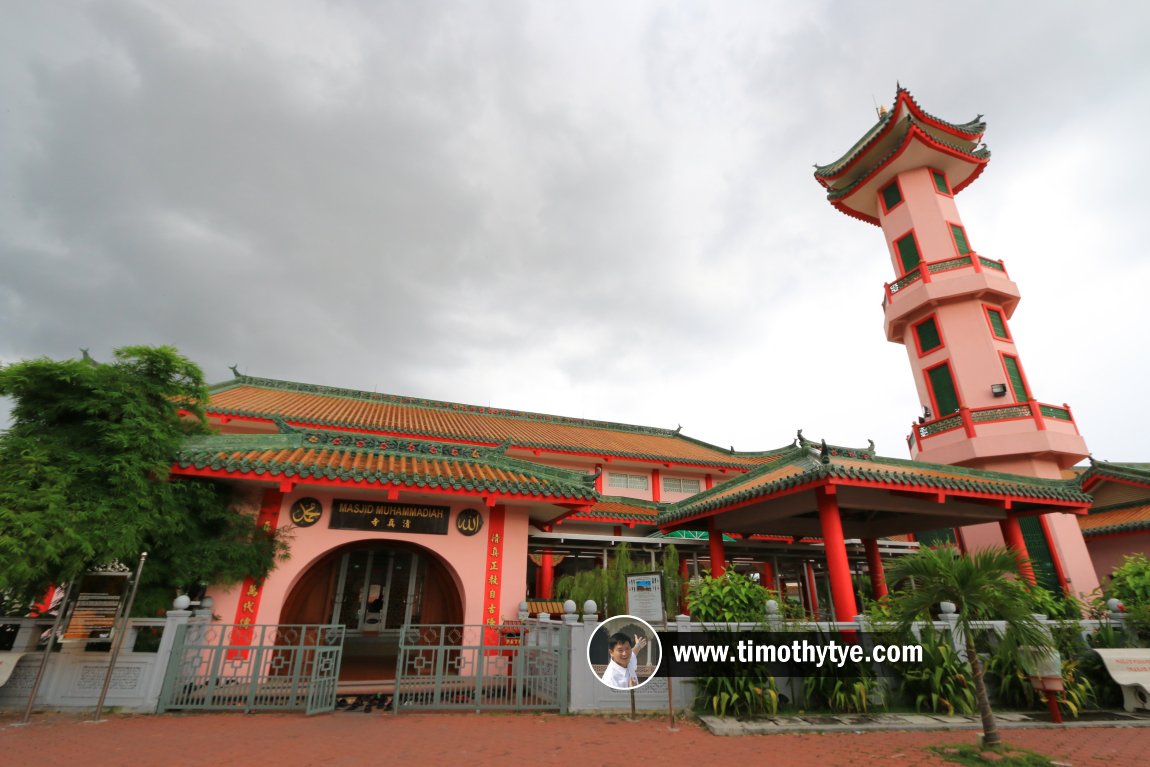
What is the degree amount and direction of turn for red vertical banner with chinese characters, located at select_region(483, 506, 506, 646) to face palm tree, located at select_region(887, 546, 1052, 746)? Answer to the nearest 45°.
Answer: approximately 45° to its left

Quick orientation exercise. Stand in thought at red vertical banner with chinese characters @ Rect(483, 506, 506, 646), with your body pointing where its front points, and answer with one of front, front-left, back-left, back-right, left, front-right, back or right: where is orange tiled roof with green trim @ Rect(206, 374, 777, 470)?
back

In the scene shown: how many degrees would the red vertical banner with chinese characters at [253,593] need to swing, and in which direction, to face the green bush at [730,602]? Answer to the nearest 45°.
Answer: approximately 45° to its left

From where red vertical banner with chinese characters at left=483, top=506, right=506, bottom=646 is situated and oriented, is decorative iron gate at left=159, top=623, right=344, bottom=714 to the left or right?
on its right

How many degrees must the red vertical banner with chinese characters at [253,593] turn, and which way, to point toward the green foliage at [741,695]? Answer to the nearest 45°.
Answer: approximately 45° to its left

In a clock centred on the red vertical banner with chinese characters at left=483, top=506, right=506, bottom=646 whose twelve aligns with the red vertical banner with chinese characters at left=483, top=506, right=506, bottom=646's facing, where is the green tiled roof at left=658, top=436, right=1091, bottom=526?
The green tiled roof is roughly at 9 o'clock from the red vertical banner with chinese characters.

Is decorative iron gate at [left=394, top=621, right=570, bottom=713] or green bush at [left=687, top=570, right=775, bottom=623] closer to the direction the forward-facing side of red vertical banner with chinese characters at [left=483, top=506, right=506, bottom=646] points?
the decorative iron gate

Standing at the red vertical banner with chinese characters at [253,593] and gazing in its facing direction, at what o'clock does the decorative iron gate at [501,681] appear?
The decorative iron gate is roughly at 10 o'clock from the red vertical banner with chinese characters.

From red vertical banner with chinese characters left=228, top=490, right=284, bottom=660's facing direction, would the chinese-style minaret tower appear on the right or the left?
on its left

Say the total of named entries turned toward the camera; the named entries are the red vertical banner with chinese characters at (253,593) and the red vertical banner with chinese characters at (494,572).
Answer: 2

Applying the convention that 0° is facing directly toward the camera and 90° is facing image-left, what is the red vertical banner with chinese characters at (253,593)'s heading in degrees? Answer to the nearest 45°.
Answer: approximately 0°

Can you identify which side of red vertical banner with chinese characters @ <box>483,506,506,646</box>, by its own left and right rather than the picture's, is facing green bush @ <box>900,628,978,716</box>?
left

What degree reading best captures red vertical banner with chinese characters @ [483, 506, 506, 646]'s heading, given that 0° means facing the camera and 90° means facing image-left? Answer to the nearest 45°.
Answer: approximately 0°
